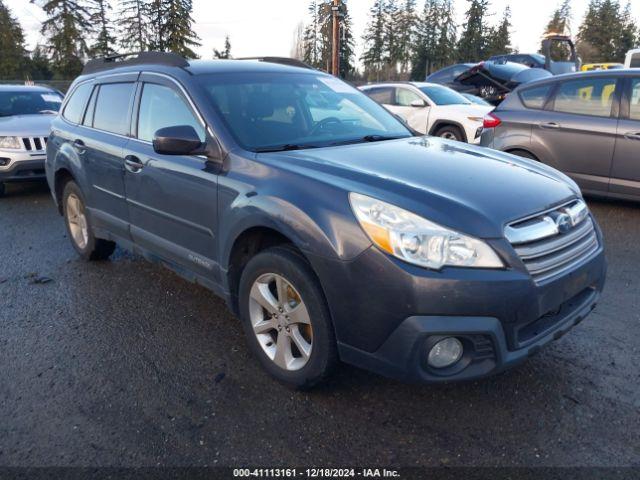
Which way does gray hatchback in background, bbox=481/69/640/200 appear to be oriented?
to the viewer's right

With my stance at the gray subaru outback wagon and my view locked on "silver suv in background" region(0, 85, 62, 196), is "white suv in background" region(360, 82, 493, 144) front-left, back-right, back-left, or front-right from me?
front-right

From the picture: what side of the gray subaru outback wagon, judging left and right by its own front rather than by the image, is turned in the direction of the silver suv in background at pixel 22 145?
back

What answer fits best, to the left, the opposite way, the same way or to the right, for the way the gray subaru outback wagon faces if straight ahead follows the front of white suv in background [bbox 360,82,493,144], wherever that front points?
the same way

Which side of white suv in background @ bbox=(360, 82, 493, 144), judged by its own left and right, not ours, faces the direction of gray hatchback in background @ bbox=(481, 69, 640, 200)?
front

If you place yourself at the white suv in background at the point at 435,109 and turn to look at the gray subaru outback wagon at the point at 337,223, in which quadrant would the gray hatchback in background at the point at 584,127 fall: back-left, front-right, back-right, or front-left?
front-left

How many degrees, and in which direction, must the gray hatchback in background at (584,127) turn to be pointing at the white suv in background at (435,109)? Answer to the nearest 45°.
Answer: approximately 135° to its left

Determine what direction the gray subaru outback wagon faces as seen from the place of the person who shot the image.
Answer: facing the viewer and to the right of the viewer

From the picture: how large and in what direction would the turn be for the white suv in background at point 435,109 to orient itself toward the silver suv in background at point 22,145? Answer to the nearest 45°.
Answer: approximately 90° to its right

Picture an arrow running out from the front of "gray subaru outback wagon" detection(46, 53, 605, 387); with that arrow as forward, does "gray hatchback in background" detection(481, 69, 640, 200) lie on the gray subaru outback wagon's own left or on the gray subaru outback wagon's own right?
on the gray subaru outback wagon's own left

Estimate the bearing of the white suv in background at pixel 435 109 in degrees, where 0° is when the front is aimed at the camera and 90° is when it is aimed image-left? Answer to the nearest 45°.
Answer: approximately 315°

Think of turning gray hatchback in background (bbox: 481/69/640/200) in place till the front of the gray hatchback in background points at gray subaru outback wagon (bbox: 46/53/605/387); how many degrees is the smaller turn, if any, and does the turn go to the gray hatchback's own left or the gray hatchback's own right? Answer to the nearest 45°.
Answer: approximately 90° to the gray hatchback's own right

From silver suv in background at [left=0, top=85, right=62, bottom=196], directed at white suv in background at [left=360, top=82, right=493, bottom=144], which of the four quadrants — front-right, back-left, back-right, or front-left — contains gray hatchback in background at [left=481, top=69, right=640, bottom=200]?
front-right
